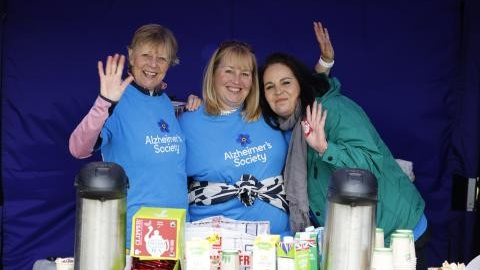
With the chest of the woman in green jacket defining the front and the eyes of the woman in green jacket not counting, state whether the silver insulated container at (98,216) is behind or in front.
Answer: in front

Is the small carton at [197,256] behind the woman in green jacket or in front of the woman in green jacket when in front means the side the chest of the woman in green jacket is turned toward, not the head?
in front

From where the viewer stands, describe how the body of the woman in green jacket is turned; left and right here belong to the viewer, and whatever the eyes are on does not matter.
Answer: facing the viewer and to the left of the viewer

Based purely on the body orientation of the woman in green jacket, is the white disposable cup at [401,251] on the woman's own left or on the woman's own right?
on the woman's own left

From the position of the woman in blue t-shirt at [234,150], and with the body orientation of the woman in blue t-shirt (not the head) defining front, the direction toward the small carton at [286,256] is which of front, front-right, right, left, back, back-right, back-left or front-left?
front

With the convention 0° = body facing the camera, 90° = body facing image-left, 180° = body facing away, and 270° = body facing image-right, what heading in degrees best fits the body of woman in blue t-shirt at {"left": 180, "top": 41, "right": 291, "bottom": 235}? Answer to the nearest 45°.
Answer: approximately 0°

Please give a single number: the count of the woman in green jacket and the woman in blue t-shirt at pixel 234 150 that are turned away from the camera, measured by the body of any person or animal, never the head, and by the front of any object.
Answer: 0

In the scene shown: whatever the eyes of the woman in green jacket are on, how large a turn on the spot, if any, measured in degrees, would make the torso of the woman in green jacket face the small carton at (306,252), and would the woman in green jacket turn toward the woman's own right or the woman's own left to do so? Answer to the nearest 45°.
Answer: approximately 45° to the woman's own left

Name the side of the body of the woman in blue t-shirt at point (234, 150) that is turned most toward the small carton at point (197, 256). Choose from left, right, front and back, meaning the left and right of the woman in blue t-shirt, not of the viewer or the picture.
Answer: front
